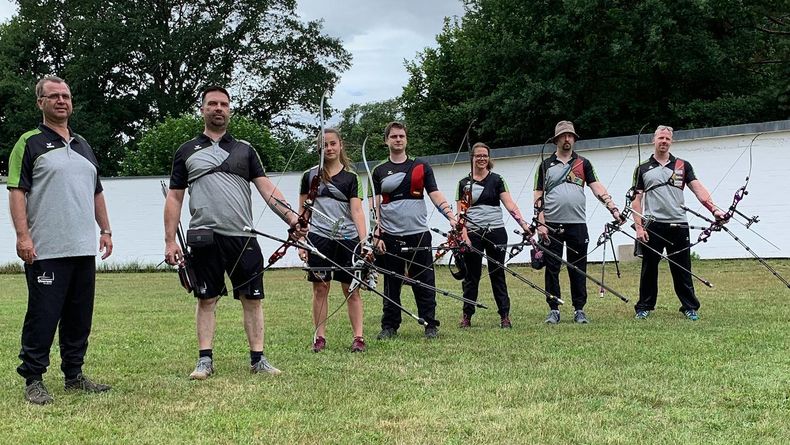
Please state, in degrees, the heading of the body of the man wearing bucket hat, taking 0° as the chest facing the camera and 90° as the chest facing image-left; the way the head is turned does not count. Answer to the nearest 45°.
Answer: approximately 0°

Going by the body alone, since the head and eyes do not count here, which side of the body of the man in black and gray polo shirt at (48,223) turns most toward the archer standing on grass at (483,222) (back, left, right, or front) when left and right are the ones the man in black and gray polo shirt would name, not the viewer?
left

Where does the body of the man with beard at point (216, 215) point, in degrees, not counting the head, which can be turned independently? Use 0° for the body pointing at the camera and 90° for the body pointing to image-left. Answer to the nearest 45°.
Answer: approximately 0°

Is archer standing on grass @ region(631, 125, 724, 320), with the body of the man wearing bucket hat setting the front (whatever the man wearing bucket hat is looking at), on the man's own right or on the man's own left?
on the man's own left

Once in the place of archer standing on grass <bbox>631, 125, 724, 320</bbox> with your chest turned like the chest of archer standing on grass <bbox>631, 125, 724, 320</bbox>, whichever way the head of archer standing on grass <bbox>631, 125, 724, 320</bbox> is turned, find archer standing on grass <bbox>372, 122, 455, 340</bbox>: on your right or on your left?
on your right

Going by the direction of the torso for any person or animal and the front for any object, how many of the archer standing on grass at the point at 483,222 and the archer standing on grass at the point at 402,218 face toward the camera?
2

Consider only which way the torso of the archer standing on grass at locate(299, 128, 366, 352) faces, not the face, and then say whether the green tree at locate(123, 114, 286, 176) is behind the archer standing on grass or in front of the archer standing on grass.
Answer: behind

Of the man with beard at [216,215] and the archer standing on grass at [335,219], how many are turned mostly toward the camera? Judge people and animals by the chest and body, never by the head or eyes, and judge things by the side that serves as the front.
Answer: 2

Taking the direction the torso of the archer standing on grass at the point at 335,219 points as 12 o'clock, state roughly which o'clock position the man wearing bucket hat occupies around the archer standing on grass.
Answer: The man wearing bucket hat is roughly at 8 o'clock from the archer standing on grass.
